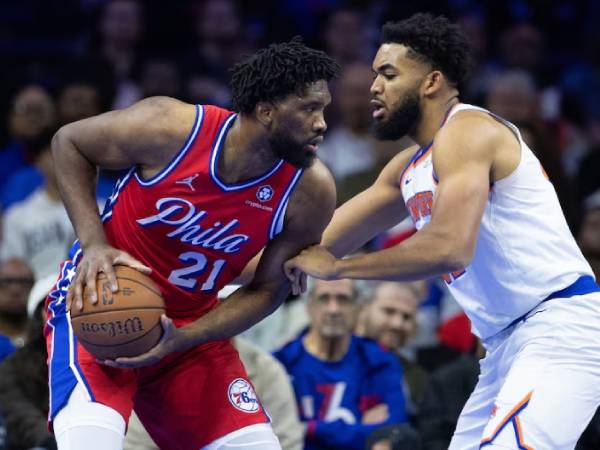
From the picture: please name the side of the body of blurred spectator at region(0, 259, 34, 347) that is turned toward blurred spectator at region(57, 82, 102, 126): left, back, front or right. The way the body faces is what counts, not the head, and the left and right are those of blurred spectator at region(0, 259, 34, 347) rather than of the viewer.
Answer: back

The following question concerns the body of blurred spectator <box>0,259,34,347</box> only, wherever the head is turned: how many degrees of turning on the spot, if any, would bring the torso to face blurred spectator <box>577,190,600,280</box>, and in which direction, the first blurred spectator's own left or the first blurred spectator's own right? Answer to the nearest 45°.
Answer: approximately 90° to the first blurred spectator's own left

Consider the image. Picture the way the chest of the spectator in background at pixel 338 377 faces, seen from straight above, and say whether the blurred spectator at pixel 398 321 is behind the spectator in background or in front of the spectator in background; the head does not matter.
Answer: behind

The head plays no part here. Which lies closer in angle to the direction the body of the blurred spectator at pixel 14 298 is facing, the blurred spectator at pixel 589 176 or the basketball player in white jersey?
the basketball player in white jersey

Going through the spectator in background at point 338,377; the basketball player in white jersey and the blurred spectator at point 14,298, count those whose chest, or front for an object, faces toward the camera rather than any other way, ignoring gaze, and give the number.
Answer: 2

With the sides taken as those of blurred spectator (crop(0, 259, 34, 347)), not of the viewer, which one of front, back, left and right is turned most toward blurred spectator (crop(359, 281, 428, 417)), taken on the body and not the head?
left

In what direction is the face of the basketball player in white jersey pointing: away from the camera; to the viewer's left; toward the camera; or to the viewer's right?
to the viewer's left

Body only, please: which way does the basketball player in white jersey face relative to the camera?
to the viewer's left

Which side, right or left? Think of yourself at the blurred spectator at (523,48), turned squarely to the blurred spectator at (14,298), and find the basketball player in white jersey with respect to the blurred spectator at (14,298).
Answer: left

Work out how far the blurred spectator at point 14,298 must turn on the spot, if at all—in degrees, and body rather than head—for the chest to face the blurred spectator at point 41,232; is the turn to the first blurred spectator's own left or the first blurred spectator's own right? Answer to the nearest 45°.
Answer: approximately 180°
